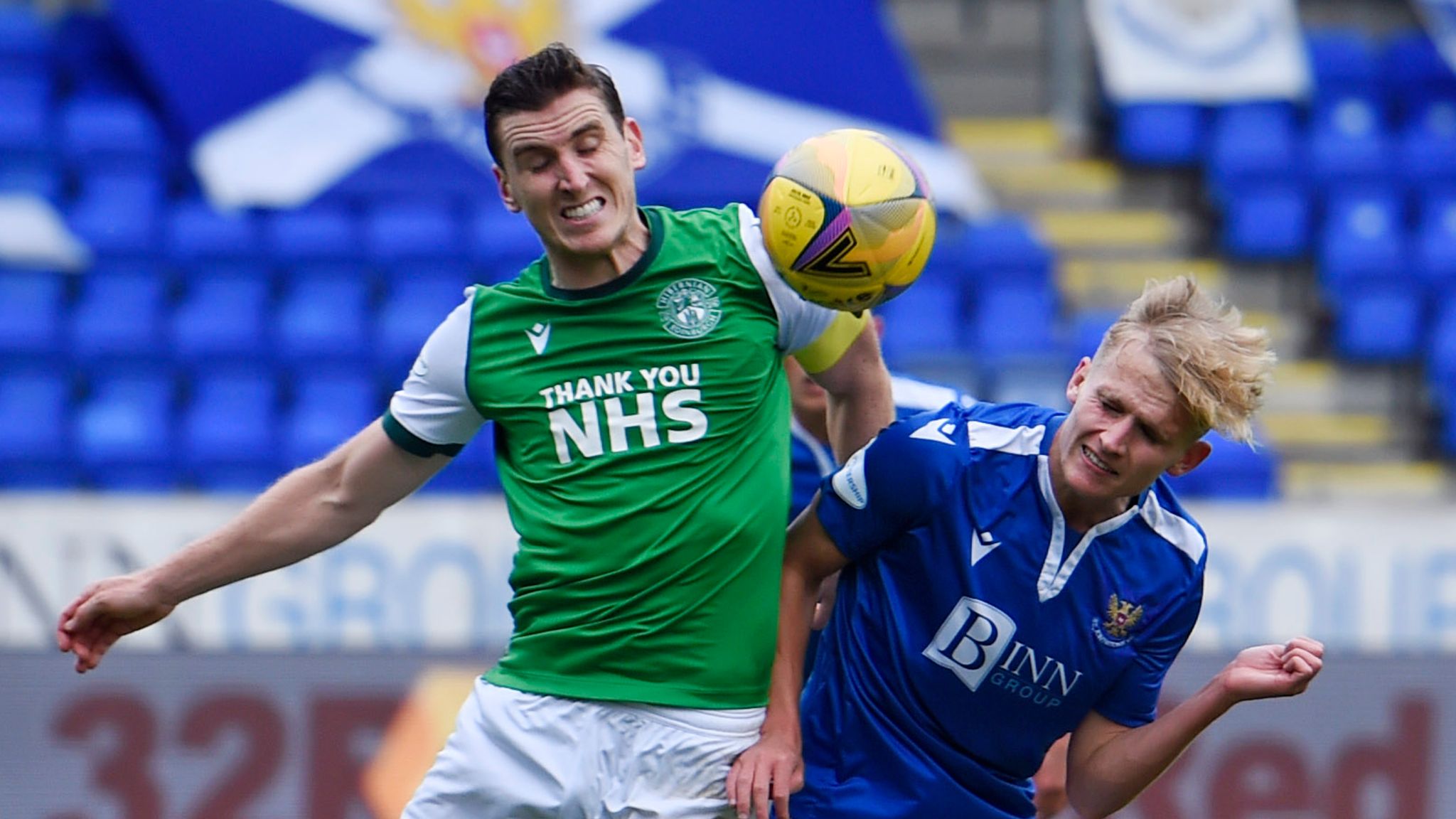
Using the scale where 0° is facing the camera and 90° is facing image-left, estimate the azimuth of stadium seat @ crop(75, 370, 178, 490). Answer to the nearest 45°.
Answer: approximately 0°

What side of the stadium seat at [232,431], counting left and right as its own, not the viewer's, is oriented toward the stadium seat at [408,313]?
left

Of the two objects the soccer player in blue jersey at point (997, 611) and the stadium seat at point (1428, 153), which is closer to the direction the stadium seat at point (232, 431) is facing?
the soccer player in blue jersey

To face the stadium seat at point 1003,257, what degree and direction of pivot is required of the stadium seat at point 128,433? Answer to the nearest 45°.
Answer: approximately 90° to its left

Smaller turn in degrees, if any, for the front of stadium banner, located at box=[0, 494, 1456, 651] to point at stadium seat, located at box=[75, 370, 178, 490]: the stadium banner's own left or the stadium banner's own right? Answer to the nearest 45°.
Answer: approximately 135° to the stadium banner's own right

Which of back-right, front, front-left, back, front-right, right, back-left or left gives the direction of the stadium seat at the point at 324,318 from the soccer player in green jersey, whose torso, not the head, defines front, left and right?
back

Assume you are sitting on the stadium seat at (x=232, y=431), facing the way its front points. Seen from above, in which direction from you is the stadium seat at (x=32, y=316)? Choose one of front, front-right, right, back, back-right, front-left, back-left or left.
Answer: back-right

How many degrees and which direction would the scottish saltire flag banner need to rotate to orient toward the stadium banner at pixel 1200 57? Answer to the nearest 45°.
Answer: approximately 90° to its left
